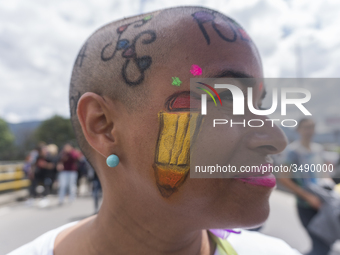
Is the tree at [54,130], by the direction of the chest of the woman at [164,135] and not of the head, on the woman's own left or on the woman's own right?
on the woman's own left

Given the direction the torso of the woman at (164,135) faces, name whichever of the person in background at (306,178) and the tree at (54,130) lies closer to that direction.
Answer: the person in background

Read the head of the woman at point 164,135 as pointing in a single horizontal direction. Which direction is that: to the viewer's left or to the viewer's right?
to the viewer's right

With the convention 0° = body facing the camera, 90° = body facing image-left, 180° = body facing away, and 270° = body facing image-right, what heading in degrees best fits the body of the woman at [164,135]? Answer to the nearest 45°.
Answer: approximately 270°

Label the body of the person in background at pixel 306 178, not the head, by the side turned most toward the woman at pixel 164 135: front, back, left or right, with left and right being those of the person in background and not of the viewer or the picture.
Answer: front

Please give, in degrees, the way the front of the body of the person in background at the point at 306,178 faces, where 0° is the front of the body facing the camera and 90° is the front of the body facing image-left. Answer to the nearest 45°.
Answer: approximately 0°

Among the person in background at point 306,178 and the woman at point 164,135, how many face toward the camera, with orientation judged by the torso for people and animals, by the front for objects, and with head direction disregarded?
1
